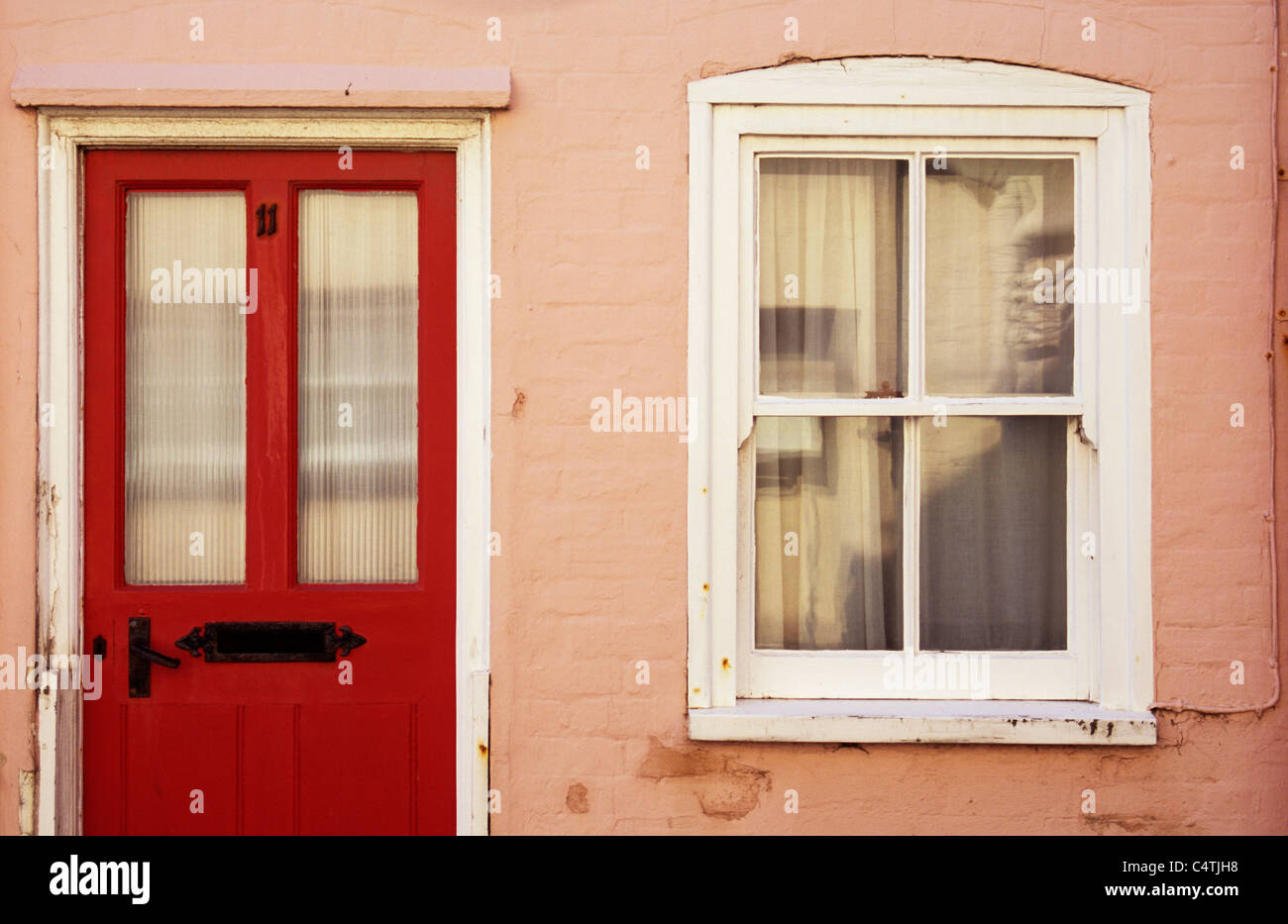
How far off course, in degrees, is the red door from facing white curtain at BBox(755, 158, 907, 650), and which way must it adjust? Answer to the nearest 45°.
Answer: approximately 90° to its left

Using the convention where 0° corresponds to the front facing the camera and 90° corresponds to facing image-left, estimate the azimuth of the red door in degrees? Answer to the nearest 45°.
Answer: approximately 0°
